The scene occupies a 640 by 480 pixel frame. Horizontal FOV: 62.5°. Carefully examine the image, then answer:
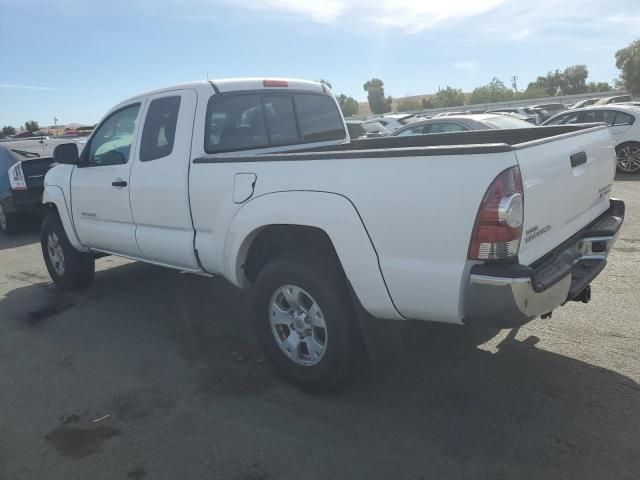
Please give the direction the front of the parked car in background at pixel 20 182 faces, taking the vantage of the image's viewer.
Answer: facing away from the viewer and to the left of the viewer

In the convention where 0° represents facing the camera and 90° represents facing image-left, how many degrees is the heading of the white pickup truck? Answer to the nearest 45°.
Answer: approximately 135°

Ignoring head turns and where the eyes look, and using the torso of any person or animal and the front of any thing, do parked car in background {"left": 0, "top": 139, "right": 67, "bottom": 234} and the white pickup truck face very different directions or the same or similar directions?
same or similar directions

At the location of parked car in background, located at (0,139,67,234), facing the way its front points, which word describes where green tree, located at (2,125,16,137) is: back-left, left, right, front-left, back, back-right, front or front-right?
front-right

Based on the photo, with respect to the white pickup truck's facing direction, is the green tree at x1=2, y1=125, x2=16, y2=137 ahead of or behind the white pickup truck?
ahead

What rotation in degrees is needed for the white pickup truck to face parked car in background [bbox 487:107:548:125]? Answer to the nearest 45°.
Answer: approximately 90° to its right

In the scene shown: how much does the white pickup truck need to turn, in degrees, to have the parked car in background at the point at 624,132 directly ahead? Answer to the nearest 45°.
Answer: approximately 90° to its right

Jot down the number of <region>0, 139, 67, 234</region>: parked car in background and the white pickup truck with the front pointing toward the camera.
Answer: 0

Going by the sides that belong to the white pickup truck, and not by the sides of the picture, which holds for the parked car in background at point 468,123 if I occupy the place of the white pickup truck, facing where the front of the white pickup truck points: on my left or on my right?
on my right

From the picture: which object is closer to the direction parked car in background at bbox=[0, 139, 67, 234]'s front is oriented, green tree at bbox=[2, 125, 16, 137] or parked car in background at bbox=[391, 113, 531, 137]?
the green tree

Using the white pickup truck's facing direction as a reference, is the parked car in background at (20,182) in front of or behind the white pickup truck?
in front
